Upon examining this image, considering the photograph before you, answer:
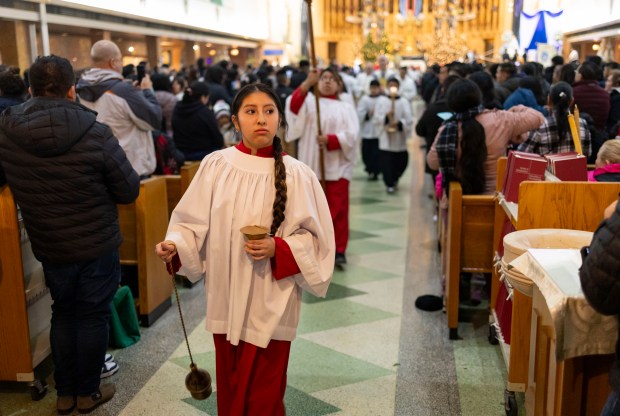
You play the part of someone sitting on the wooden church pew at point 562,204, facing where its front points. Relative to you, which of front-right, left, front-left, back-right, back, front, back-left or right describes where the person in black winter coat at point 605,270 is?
back

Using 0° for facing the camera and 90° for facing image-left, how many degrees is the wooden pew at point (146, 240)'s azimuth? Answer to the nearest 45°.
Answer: approximately 225°

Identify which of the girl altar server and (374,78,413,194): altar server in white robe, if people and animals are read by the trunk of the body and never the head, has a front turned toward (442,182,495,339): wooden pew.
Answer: the altar server in white robe

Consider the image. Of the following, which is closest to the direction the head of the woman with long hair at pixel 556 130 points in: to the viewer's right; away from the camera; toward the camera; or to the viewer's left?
away from the camera

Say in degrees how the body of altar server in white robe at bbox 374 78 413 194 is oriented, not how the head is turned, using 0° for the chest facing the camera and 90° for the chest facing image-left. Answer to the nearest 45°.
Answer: approximately 0°

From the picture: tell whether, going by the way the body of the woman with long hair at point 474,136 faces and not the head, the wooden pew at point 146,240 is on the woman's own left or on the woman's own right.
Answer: on the woman's own left

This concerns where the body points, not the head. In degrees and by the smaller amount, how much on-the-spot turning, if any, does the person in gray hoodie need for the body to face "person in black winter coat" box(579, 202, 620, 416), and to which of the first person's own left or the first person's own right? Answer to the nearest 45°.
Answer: approximately 135° to the first person's own right

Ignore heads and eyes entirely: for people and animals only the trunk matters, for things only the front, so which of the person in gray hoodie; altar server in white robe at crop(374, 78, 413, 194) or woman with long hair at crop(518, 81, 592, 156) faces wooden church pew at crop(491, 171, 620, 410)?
the altar server in white robe

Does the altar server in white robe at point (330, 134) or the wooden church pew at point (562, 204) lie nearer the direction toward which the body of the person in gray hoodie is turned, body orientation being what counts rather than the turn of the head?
the altar server in white robe

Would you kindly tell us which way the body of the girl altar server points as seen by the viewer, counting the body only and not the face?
toward the camera

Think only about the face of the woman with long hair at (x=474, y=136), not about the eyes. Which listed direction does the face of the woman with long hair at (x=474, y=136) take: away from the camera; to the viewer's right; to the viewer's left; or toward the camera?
away from the camera

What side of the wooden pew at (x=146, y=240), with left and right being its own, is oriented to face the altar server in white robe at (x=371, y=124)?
front

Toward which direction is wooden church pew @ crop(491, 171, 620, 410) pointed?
away from the camera
